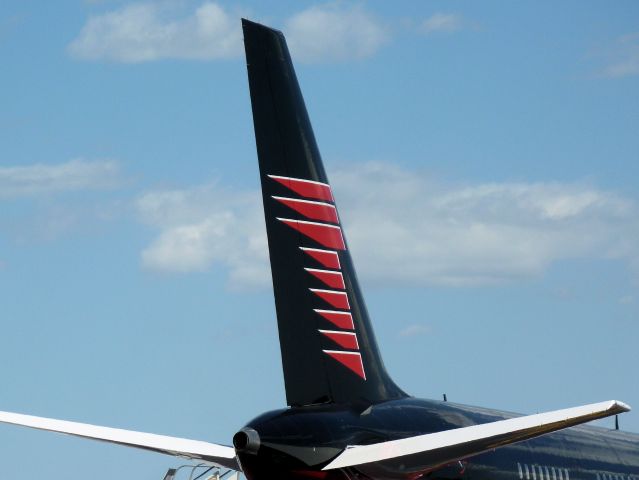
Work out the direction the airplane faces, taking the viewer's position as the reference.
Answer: facing away from the viewer and to the right of the viewer
